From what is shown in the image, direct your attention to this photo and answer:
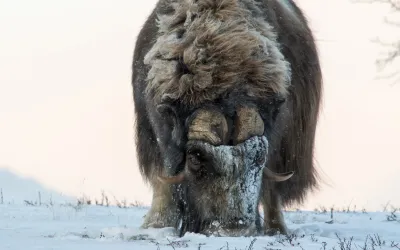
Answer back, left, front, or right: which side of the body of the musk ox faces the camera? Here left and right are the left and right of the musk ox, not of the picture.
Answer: front
